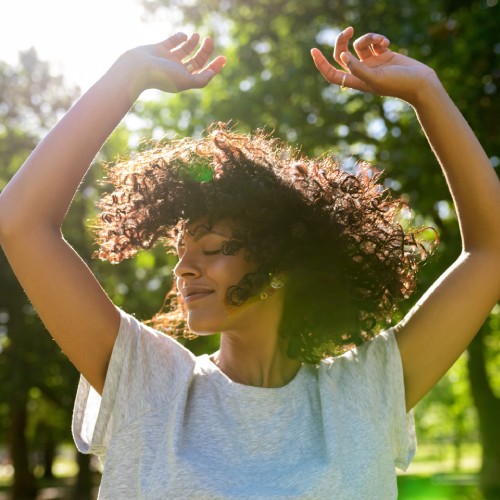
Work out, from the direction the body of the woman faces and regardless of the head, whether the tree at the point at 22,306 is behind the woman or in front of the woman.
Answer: behind

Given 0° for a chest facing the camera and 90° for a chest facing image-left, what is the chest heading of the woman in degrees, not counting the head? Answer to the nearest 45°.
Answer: approximately 0°

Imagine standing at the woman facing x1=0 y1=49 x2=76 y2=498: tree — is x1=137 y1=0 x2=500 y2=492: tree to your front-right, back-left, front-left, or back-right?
front-right

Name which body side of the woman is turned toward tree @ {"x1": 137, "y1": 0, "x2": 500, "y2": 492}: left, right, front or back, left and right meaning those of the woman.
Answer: back
